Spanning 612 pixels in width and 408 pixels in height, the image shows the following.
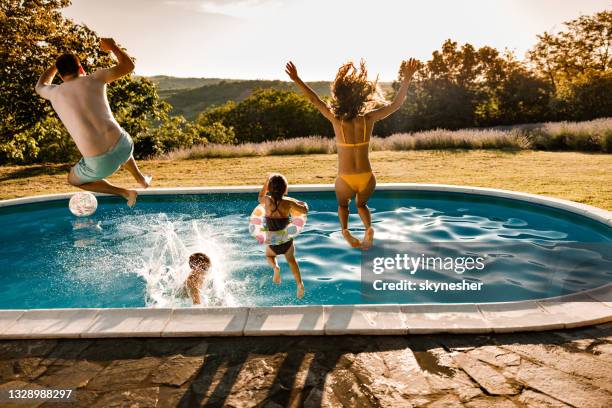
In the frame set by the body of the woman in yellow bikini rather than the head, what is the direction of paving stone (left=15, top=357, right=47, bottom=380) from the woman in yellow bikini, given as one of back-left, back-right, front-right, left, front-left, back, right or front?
back-left

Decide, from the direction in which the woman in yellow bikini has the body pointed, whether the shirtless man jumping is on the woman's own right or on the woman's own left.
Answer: on the woman's own left

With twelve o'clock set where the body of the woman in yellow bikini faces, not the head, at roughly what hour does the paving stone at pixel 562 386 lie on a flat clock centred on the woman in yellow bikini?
The paving stone is roughly at 5 o'clock from the woman in yellow bikini.

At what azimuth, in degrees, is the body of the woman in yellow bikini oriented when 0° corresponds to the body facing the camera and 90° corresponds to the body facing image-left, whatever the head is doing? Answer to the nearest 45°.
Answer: approximately 180°

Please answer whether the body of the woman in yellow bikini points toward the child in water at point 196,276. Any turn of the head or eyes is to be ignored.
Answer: no

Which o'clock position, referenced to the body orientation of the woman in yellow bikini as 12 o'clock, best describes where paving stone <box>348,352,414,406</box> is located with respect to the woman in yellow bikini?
The paving stone is roughly at 6 o'clock from the woman in yellow bikini.

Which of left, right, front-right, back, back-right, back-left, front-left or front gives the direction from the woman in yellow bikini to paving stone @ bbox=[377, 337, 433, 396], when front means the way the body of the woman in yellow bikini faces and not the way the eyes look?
back

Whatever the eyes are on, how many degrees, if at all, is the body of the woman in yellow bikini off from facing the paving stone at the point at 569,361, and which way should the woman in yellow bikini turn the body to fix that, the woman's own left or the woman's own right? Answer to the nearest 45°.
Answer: approximately 135° to the woman's own right

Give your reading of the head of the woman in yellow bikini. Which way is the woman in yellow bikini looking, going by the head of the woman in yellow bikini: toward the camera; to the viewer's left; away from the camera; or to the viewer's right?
away from the camera

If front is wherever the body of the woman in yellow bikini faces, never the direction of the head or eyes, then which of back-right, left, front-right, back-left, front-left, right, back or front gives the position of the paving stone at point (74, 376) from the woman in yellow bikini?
back-left

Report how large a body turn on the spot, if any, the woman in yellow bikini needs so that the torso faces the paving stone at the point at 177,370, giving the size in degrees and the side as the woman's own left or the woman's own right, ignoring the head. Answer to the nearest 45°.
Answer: approximately 135° to the woman's own left

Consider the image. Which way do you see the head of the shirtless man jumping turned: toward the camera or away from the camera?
away from the camera

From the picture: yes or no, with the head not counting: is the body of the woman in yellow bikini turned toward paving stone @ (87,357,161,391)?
no

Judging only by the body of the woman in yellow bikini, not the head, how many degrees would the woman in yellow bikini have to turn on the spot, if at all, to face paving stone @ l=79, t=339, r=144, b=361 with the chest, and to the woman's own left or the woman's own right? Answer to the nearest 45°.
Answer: approximately 135° to the woman's own left

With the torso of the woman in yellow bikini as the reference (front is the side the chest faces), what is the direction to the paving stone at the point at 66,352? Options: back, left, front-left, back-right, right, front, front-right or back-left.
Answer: back-left

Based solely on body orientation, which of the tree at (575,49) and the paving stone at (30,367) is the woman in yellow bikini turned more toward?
the tree
